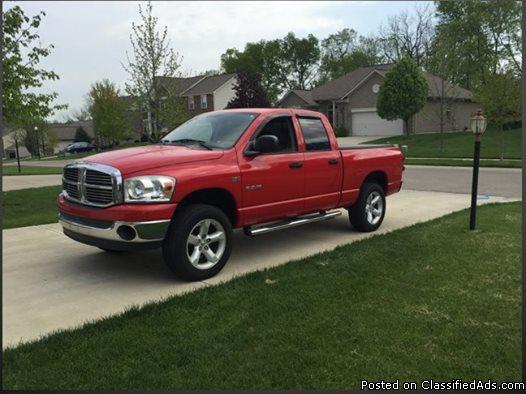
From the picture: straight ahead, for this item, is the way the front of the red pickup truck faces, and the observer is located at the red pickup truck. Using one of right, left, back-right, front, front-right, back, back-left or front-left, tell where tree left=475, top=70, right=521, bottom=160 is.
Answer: back

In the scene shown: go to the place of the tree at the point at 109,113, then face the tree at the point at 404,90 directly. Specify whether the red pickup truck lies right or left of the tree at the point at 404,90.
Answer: right

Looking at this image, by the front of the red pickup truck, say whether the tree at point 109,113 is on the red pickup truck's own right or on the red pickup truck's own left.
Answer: on the red pickup truck's own right

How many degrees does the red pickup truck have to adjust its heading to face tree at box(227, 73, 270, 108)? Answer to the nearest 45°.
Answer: approximately 135° to its right

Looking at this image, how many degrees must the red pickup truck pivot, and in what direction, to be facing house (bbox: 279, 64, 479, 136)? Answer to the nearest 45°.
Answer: approximately 135° to its right

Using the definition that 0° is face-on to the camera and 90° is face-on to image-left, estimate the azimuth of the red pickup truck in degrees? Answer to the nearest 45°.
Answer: approximately 45°

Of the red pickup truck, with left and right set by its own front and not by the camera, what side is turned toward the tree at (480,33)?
back

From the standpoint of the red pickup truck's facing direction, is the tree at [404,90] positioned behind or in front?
behind
